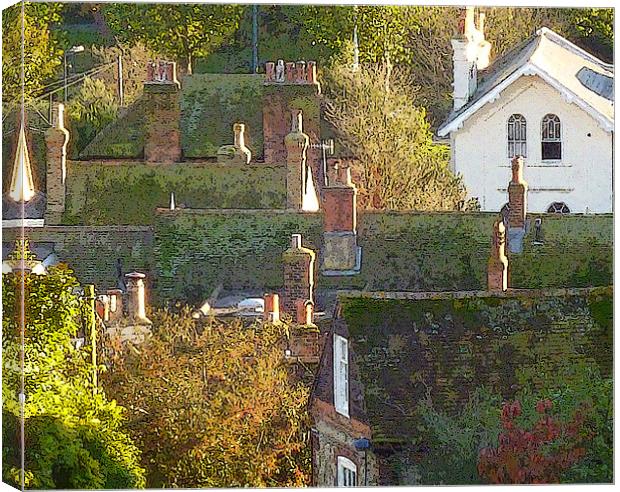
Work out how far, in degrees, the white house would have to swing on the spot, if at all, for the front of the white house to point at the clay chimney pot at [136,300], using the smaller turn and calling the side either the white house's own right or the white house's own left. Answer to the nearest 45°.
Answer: approximately 90° to the white house's own right

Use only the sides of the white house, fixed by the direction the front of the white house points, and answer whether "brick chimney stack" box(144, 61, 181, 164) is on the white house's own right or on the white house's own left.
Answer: on the white house's own right

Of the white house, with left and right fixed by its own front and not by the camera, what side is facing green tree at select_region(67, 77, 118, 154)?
right

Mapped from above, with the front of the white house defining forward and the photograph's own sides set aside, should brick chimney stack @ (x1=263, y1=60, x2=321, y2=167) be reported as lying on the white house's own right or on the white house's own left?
on the white house's own right

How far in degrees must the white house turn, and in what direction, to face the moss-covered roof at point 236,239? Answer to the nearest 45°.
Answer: approximately 90° to its right

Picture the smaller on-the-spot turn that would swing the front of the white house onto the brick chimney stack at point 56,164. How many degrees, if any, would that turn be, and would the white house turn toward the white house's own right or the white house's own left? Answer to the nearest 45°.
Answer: approximately 90° to the white house's own right

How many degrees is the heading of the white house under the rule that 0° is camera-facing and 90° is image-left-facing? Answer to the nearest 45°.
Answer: approximately 0°

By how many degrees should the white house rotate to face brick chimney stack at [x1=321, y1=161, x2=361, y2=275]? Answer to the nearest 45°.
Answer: approximately 90° to its right

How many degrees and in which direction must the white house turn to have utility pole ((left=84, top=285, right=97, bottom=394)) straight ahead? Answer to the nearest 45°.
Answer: approximately 90° to its right

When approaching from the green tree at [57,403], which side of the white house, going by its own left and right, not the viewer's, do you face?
front
